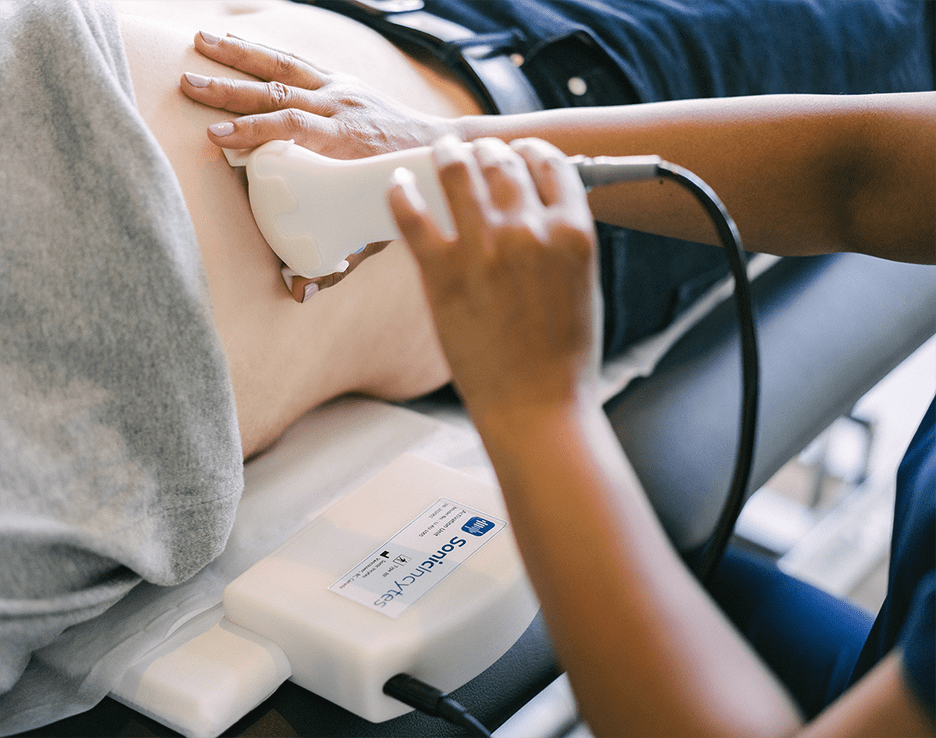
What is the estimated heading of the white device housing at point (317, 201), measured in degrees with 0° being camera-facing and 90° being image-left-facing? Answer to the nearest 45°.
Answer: approximately 90°
